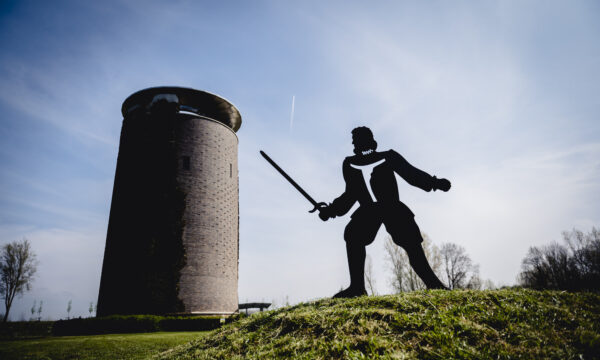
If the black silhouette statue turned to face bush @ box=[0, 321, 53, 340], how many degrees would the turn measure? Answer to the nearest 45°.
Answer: approximately 90° to its right

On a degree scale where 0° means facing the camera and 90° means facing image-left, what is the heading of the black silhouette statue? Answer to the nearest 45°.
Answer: approximately 45°

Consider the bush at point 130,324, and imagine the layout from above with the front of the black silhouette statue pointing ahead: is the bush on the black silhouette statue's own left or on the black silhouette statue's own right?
on the black silhouette statue's own right
